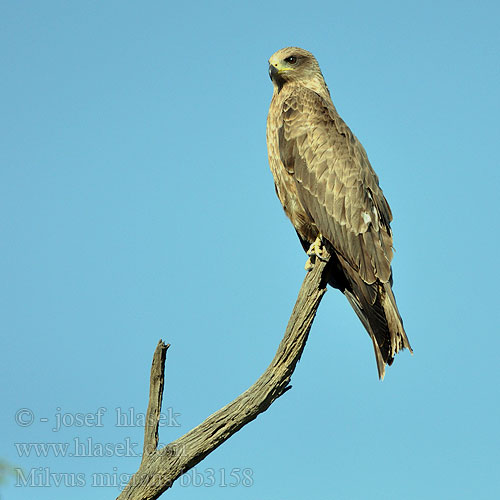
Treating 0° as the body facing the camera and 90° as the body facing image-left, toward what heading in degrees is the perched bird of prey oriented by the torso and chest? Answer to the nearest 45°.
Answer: approximately 90°
